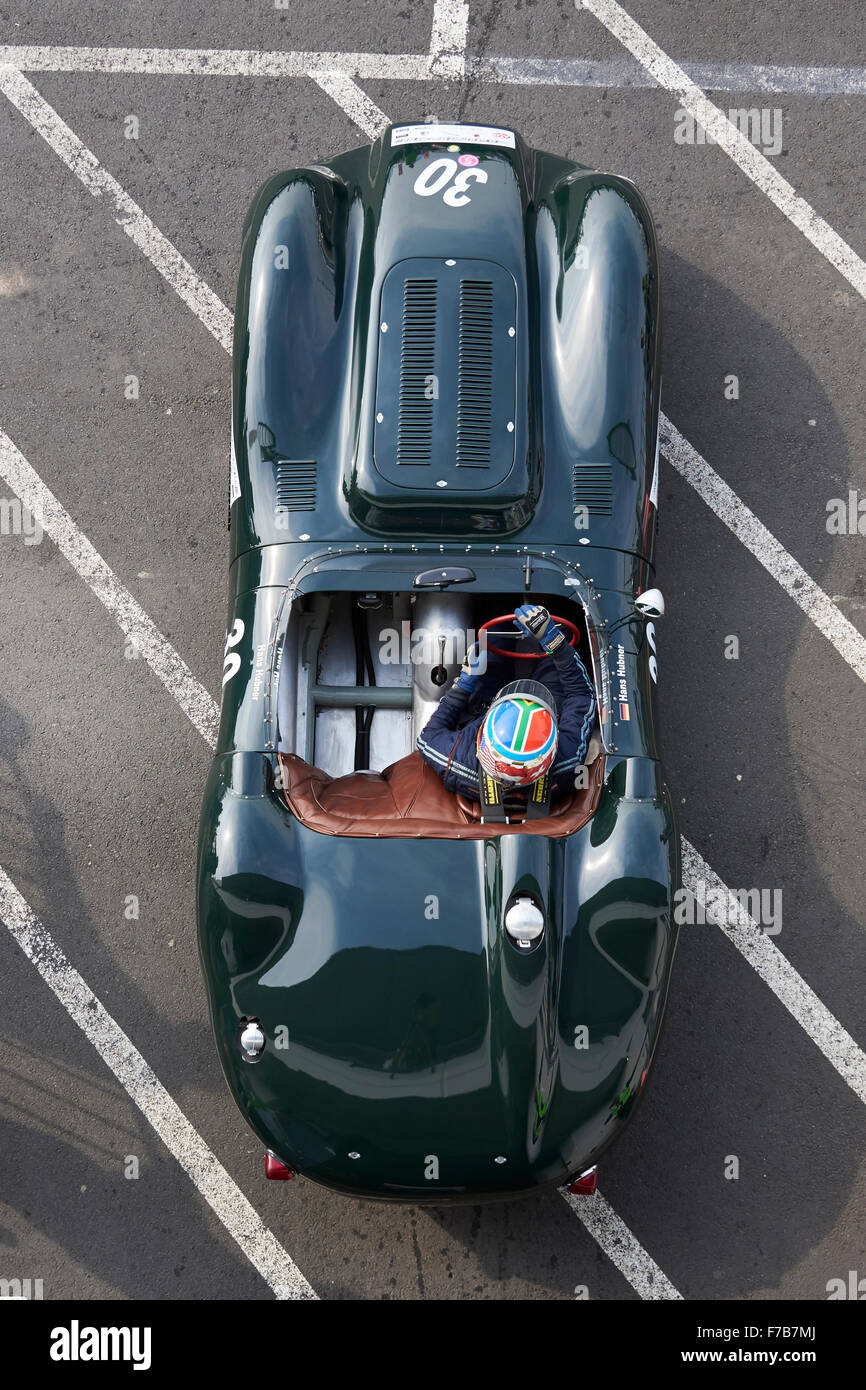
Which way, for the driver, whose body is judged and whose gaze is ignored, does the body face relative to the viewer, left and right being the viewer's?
facing away from the viewer

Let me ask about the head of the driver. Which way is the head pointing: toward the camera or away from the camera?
away from the camera

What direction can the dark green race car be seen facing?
away from the camera
